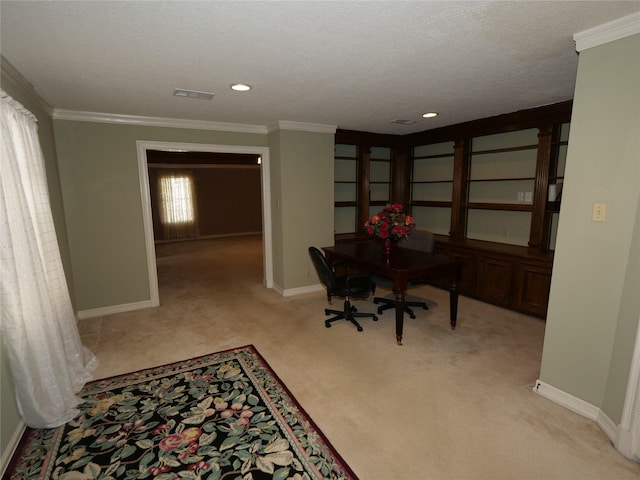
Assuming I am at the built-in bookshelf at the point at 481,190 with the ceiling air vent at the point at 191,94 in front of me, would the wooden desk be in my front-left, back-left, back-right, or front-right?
front-left

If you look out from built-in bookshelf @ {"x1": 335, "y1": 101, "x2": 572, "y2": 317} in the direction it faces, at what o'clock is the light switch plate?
The light switch plate is roughly at 10 o'clock from the built-in bookshelf.

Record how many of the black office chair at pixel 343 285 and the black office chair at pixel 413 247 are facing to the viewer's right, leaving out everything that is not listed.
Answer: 1

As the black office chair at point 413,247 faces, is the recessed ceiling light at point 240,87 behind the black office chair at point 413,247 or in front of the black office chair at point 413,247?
in front

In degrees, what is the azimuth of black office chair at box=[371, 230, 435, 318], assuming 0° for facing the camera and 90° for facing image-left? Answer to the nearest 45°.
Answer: approximately 45°

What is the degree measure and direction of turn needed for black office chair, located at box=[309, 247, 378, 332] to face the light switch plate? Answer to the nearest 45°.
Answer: approximately 45° to its right

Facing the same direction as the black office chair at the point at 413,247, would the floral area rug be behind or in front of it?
in front

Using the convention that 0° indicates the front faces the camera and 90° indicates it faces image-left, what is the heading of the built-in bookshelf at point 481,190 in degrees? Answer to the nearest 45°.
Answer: approximately 45°

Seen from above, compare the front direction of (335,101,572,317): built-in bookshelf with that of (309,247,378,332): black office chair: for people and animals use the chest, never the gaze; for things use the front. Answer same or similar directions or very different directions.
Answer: very different directions

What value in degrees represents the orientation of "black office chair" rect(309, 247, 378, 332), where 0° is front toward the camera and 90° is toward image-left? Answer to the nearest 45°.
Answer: approximately 270°
